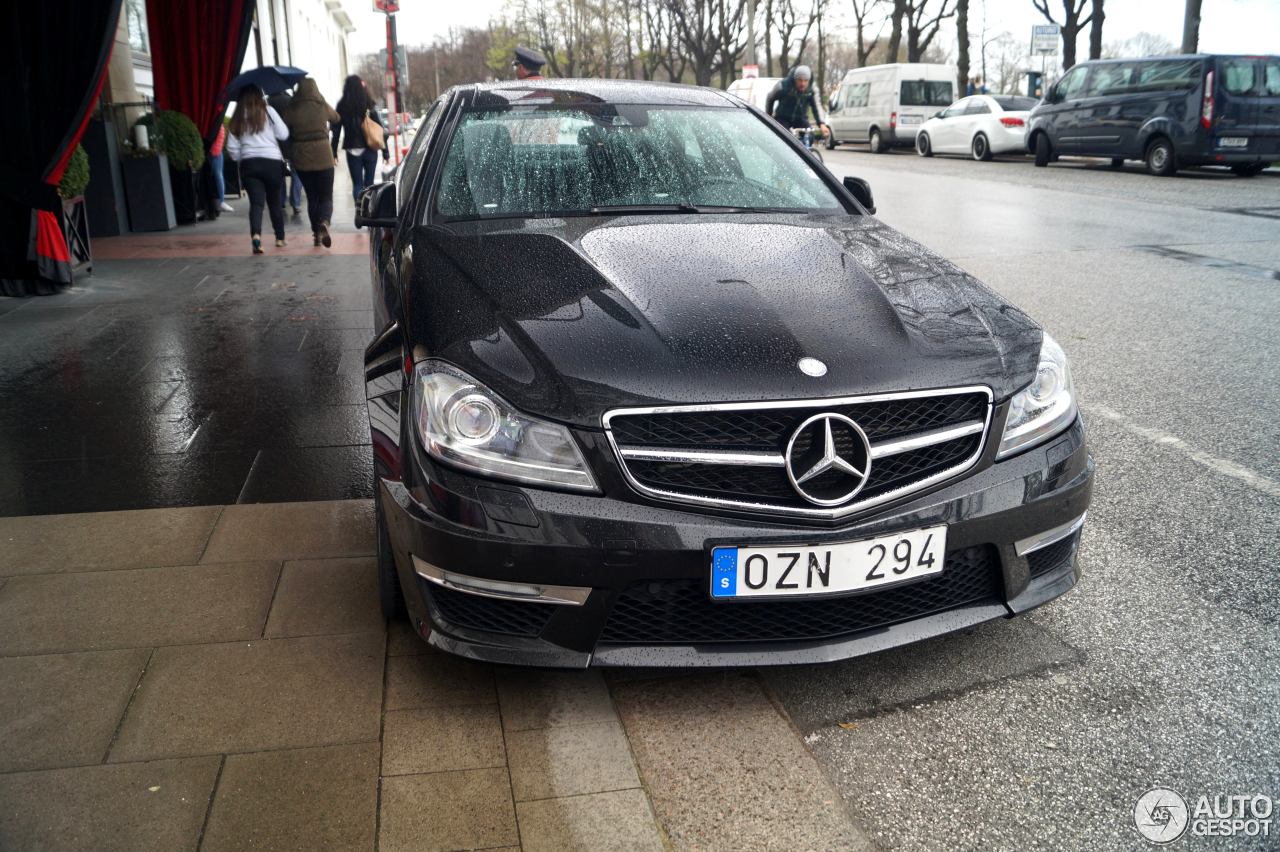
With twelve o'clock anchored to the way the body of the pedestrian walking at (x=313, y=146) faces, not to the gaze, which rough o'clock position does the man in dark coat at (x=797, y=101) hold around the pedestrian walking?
The man in dark coat is roughly at 2 o'clock from the pedestrian walking.

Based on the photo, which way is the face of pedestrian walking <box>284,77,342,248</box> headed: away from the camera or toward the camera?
away from the camera

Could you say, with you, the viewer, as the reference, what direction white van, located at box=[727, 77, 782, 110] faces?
facing away from the viewer and to the left of the viewer

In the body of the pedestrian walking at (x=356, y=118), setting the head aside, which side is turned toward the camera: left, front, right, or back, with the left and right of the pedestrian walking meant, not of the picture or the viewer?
back

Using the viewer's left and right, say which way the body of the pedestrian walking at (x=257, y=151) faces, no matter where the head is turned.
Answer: facing away from the viewer

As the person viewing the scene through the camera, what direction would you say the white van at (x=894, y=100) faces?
facing away from the viewer and to the left of the viewer

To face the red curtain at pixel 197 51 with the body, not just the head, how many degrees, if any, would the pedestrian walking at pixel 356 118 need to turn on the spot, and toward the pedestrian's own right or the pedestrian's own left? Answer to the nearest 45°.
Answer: approximately 90° to the pedestrian's own left

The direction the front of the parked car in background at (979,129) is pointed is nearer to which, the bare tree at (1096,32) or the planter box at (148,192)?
the bare tree

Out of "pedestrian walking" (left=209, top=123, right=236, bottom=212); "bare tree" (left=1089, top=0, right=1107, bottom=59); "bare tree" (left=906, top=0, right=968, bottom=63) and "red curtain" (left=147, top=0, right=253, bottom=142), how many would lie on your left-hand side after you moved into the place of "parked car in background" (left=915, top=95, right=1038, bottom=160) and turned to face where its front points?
2

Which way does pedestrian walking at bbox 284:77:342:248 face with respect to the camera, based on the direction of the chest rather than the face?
away from the camera
